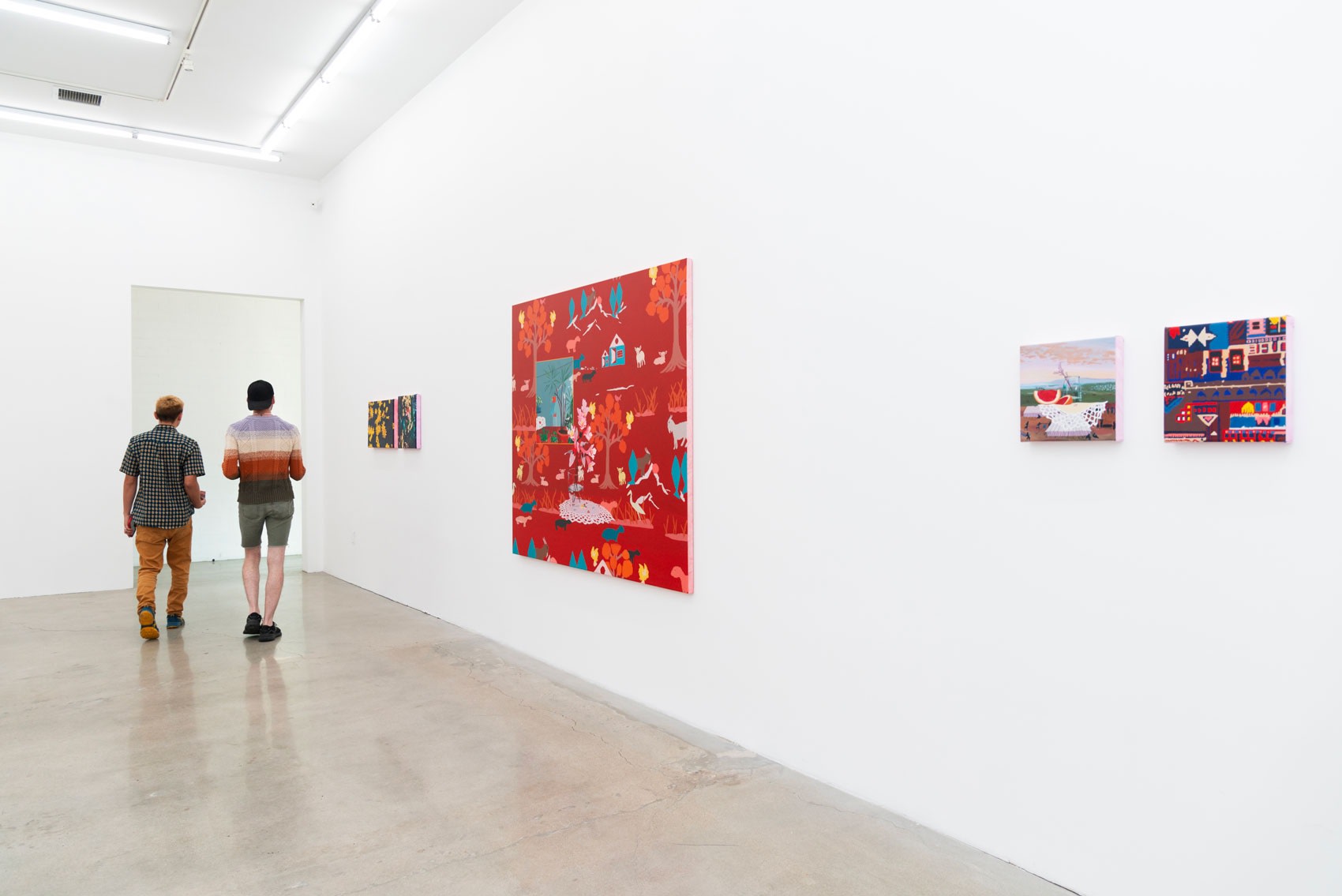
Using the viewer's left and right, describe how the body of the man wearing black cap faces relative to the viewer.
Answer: facing away from the viewer

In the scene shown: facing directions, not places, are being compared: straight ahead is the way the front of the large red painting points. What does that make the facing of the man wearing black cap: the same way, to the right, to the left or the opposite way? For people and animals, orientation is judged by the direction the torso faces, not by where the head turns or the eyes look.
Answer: to the right

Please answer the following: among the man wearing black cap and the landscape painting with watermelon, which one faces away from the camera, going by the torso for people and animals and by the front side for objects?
the man wearing black cap

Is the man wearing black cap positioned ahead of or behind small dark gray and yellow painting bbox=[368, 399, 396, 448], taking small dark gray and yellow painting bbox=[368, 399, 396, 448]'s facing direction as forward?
ahead

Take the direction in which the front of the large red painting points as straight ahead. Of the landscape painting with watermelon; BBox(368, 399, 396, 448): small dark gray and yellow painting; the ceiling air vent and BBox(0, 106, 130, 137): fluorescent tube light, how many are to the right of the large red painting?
3

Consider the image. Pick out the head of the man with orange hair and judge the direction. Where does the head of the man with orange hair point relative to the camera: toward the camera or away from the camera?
away from the camera

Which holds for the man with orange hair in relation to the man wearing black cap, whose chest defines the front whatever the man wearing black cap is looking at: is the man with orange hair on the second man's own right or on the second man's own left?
on the second man's own left

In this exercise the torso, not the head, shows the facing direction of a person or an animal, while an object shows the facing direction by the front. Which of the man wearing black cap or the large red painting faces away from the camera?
the man wearing black cap

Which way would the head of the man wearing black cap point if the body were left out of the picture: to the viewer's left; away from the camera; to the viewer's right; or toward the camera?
away from the camera

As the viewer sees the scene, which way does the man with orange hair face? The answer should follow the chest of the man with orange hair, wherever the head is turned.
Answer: away from the camera

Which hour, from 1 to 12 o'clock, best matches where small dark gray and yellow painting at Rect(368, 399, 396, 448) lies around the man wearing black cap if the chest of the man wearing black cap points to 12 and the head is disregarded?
The small dark gray and yellow painting is roughly at 1 o'clock from the man wearing black cap.
